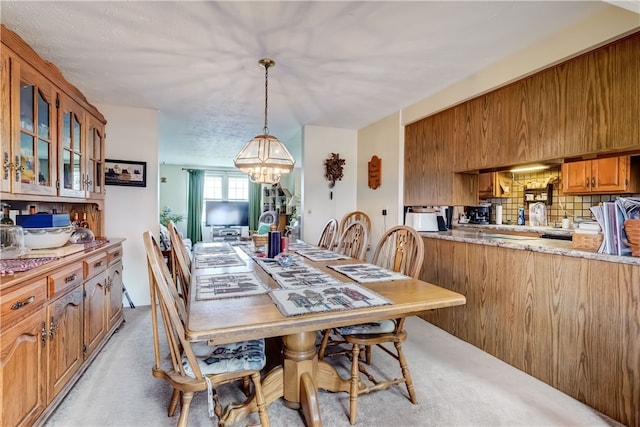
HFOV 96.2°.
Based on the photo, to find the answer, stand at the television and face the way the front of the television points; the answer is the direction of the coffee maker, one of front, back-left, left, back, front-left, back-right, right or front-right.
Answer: front-left

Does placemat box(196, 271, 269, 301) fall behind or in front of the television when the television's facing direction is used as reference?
in front

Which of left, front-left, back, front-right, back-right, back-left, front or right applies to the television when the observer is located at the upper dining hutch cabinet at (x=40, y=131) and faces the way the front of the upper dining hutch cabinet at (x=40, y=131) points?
left

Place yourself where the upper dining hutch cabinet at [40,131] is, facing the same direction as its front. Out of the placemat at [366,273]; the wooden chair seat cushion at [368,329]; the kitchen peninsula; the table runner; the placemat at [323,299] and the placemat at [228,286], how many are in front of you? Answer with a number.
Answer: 6

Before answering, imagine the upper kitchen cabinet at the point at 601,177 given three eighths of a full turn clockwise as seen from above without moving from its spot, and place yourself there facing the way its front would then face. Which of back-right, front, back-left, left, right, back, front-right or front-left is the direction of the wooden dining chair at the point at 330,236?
back-left

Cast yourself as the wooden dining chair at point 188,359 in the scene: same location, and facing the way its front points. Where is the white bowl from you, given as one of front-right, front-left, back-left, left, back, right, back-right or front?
back-left

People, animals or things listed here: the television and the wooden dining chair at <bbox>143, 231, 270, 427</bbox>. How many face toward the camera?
1

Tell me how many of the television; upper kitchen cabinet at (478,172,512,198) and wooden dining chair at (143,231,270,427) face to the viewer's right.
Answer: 1

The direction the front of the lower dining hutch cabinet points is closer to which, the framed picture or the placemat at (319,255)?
the placemat

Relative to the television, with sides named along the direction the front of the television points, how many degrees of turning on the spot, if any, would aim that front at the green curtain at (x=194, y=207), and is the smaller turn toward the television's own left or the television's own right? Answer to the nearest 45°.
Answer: approximately 90° to the television's own right

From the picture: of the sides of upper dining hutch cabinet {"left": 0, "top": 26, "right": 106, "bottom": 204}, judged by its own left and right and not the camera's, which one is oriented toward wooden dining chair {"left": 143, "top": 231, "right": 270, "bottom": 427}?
front

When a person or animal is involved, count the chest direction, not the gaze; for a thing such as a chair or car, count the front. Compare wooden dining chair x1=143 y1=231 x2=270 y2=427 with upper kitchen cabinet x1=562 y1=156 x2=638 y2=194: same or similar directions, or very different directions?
very different directions

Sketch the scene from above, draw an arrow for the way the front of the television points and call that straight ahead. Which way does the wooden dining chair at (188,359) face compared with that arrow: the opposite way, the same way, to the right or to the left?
to the left

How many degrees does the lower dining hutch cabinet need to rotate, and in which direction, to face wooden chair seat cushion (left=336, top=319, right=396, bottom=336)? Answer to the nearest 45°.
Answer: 0° — it already faces it
